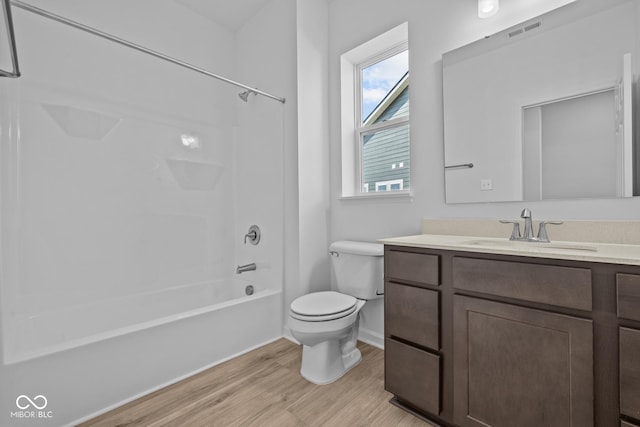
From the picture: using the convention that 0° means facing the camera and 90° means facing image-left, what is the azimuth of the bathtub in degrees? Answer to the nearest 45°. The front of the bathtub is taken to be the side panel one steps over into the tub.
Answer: approximately 315°

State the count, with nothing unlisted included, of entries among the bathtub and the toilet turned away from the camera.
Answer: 0

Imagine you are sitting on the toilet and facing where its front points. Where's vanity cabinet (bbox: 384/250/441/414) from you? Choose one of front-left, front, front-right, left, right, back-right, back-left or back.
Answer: left

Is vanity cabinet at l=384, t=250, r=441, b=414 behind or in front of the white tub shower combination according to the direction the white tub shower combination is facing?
in front

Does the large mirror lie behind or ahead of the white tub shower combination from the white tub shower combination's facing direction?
ahead

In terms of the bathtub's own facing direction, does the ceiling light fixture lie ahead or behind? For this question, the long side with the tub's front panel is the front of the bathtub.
ahead

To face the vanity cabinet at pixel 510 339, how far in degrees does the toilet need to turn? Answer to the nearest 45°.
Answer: approximately 90° to its left

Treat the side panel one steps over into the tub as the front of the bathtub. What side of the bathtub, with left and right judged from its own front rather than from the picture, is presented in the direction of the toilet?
front

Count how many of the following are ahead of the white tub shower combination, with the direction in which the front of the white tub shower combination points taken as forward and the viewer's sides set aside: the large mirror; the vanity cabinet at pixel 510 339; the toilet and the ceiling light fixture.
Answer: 4

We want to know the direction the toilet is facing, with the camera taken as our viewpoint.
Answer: facing the viewer and to the left of the viewer

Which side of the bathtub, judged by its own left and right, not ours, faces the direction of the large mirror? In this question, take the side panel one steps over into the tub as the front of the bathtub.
front
